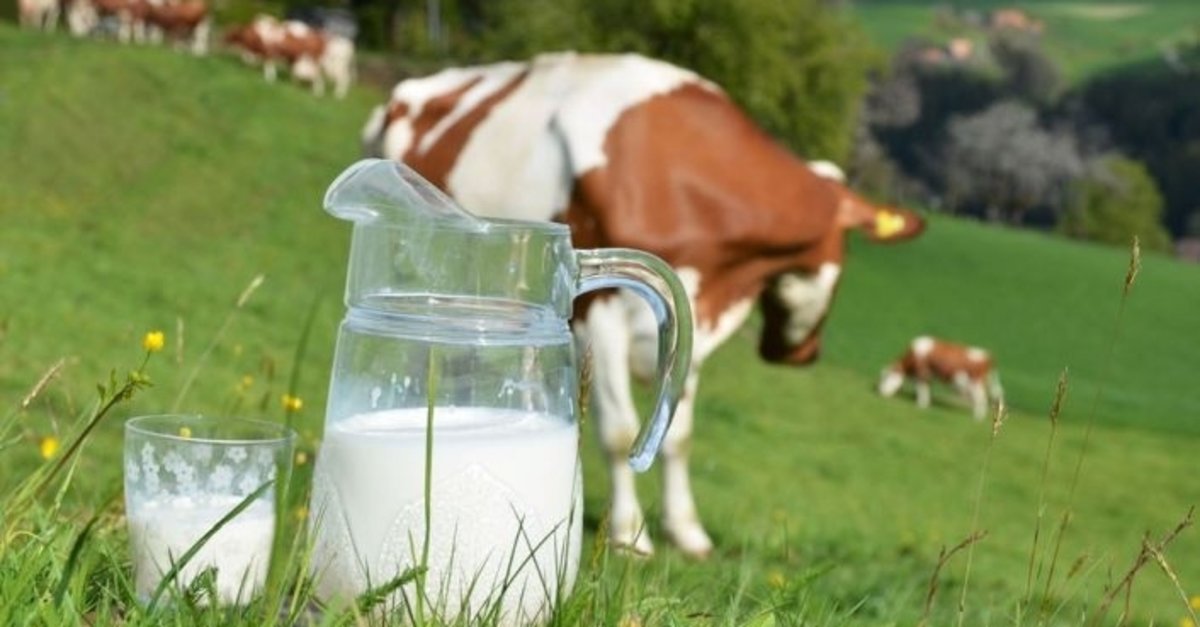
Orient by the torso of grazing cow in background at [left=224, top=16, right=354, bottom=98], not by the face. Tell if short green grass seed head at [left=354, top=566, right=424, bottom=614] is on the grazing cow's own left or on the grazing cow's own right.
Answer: on the grazing cow's own left

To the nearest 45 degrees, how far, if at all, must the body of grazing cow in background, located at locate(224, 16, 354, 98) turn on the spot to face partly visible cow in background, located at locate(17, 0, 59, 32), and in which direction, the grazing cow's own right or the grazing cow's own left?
approximately 45° to the grazing cow's own right

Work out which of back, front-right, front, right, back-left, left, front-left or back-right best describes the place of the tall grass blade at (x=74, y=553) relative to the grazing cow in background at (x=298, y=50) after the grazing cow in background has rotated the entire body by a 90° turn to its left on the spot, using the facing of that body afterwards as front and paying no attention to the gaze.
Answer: front

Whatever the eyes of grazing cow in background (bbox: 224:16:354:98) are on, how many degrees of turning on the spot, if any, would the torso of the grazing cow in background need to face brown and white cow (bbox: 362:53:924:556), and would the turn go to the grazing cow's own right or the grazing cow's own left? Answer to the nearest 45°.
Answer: approximately 90° to the grazing cow's own left

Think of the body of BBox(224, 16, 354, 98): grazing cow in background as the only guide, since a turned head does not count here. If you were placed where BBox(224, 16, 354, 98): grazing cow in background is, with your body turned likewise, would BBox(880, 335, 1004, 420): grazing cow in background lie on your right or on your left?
on your left

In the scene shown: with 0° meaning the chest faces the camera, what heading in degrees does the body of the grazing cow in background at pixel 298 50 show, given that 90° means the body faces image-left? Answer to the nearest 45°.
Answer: approximately 90°

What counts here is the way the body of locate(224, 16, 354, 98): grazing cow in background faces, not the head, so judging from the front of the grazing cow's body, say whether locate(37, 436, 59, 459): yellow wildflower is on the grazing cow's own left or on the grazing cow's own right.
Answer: on the grazing cow's own left

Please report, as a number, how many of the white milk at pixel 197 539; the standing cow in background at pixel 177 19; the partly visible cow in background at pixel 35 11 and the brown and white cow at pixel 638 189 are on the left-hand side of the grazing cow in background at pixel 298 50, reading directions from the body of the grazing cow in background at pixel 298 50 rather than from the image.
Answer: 2

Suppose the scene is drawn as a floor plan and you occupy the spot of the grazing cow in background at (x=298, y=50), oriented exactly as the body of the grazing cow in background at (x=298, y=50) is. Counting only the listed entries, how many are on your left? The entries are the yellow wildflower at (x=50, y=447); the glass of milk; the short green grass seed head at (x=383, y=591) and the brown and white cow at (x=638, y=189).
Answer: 4

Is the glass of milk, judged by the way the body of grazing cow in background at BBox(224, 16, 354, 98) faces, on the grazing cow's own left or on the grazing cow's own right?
on the grazing cow's own left

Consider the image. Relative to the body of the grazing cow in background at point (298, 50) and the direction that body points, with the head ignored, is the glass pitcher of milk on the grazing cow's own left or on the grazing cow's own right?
on the grazing cow's own left

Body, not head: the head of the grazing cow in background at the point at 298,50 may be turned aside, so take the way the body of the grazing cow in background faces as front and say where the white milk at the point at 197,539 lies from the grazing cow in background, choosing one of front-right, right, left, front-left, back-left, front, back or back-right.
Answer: left
